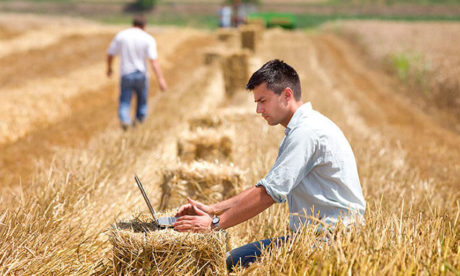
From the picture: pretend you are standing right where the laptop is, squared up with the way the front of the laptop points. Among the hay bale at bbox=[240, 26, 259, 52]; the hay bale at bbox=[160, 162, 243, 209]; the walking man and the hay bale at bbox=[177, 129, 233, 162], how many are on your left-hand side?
4

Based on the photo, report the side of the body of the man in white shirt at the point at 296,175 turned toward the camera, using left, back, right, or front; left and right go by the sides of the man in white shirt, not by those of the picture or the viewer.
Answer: left

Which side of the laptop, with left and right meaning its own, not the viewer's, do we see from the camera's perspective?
right

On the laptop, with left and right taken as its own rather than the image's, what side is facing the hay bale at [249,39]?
left

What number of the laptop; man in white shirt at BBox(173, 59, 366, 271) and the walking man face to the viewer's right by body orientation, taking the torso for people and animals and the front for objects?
1

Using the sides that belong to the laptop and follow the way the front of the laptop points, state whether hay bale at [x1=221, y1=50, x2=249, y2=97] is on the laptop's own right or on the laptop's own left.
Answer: on the laptop's own left

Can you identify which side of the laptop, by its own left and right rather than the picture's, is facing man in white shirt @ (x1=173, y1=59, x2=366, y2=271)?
front

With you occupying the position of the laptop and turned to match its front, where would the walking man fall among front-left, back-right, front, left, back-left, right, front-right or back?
left

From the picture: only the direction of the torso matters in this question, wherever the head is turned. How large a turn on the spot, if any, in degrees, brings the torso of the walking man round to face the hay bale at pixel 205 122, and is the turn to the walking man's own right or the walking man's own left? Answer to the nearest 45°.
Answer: approximately 135° to the walking man's own right

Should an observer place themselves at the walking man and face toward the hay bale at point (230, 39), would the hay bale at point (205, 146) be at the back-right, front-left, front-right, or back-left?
back-right

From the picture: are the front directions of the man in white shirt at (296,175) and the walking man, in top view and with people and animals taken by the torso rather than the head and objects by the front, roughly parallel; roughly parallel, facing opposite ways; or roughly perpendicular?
roughly perpendicular

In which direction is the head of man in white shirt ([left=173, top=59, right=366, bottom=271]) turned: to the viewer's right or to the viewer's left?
to the viewer's left

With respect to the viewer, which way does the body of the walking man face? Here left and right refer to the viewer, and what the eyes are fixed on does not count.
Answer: facing away from the viewer

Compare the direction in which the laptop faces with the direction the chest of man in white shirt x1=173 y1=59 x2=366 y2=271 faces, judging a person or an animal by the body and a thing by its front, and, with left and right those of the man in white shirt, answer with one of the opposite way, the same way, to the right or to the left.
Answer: the opposite way

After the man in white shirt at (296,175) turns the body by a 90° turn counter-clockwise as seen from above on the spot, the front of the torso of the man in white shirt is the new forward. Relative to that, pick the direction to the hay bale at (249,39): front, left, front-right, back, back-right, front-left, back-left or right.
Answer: back

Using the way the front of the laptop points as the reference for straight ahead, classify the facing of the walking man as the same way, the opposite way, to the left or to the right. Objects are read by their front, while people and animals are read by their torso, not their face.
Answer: to the left

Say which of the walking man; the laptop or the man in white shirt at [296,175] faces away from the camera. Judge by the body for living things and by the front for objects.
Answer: the walking man

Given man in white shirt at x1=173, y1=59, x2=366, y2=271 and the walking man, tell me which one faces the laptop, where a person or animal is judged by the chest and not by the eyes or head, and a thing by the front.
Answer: the man in white shirt
